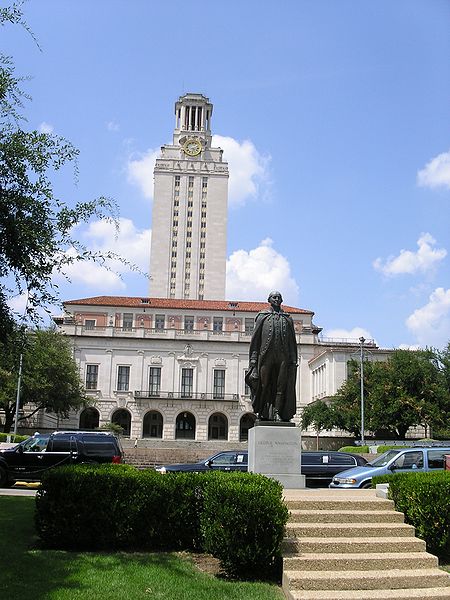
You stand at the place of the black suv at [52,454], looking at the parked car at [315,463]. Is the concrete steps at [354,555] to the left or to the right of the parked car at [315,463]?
right

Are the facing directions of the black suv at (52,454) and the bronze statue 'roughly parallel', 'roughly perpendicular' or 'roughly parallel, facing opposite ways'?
roughly perpendicular

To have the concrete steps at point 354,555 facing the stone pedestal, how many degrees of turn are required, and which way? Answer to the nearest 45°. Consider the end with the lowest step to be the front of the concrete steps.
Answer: approximately 135° to its right

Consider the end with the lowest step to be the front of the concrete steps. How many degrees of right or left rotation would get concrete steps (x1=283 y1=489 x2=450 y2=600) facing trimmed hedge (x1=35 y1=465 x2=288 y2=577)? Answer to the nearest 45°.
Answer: approximately 90° to its right

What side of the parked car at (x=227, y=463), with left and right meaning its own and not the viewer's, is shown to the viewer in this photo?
left

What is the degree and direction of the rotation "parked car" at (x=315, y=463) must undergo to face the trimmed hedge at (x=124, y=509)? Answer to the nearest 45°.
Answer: approximately 90° to its left

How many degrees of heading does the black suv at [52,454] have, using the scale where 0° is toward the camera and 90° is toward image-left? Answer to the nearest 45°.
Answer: approximately 90°

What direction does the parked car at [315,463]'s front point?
to the viewer's left

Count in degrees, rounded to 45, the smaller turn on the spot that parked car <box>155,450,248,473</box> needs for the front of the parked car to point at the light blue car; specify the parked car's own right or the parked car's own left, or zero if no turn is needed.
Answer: approximately 135° to the parked car's own left

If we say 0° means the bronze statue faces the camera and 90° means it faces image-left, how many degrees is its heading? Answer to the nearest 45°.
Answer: approximately 0°

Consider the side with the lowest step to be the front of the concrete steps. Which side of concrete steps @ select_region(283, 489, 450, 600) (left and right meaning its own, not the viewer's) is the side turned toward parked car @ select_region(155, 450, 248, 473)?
back

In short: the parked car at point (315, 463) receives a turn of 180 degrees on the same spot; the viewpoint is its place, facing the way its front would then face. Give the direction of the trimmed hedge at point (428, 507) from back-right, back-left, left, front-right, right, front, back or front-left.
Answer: right

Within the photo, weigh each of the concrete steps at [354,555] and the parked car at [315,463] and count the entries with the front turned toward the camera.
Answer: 1

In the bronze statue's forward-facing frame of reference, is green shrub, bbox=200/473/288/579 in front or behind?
in front

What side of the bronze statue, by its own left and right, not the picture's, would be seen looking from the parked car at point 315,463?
back
